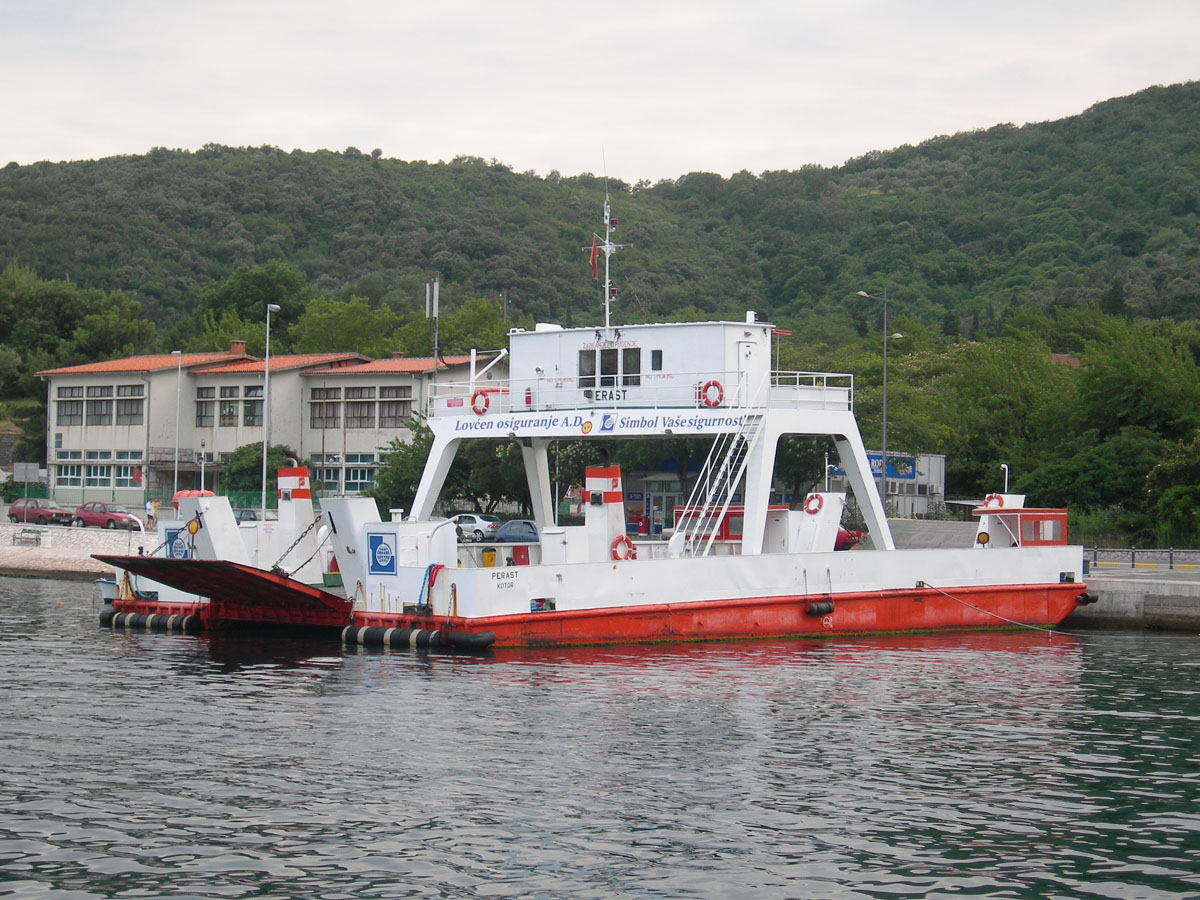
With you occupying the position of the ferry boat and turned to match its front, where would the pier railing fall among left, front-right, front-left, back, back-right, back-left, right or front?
back

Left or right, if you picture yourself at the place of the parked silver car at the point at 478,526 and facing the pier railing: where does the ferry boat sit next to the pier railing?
right

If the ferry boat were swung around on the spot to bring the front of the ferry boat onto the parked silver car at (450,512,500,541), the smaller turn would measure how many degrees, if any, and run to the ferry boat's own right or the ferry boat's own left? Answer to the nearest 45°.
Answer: approximately 135° to the ferry boat's own right

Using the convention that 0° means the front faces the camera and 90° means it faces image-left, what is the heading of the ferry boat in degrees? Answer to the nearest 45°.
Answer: approximately 45°
